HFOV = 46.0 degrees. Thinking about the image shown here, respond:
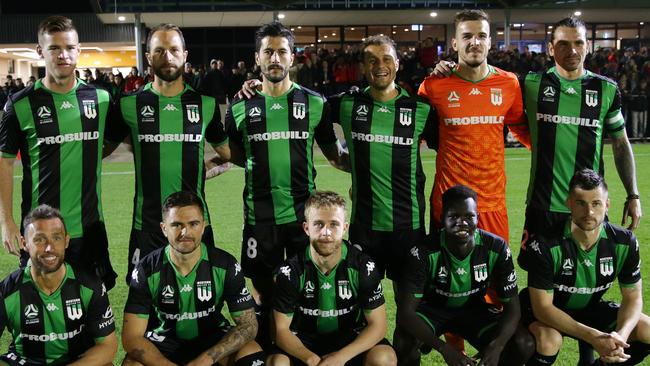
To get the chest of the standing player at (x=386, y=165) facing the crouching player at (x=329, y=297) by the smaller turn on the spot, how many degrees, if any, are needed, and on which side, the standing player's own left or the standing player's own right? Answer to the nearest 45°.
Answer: approximately 45° to the standing player's own right

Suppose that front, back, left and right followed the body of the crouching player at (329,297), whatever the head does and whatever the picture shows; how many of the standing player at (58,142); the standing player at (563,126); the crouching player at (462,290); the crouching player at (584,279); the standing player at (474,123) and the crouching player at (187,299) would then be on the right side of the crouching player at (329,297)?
2

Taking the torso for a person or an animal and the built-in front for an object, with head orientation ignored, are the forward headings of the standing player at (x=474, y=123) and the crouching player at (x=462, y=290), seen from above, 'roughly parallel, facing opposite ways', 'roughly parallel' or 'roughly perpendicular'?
roughly parallel

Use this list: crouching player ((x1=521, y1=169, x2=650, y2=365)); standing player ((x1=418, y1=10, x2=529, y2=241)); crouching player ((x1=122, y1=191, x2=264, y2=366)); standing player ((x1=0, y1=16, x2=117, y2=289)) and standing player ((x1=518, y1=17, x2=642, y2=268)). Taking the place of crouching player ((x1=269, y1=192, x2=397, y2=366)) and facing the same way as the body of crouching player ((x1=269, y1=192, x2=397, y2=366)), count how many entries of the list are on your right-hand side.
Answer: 2

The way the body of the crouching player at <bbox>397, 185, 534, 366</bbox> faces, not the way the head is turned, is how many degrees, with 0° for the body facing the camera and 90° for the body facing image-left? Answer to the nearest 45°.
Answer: approximately 0°

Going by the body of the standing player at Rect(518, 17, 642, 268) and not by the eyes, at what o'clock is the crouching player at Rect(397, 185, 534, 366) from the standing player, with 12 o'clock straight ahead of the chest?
The crouching player is roughly at 1 o'clock from the standing player.

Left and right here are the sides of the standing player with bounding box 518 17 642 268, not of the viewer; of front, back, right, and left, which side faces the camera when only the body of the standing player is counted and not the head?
front

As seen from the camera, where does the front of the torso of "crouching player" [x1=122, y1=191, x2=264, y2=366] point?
toward the camera

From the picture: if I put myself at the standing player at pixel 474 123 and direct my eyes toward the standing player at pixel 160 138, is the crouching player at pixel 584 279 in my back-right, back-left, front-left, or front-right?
back-left

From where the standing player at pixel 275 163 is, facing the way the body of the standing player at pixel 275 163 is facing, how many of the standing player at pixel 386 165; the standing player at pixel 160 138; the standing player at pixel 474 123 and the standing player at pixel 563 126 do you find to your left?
3

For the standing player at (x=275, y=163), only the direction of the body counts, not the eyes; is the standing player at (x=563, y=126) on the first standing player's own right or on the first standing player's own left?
on the first standing player's own left

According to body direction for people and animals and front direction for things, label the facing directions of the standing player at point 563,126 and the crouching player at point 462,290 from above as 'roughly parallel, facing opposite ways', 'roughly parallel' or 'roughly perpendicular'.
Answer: roughly parallel

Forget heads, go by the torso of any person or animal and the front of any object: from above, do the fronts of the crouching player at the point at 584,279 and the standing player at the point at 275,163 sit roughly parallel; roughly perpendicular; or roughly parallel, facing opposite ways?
roughly parallel
